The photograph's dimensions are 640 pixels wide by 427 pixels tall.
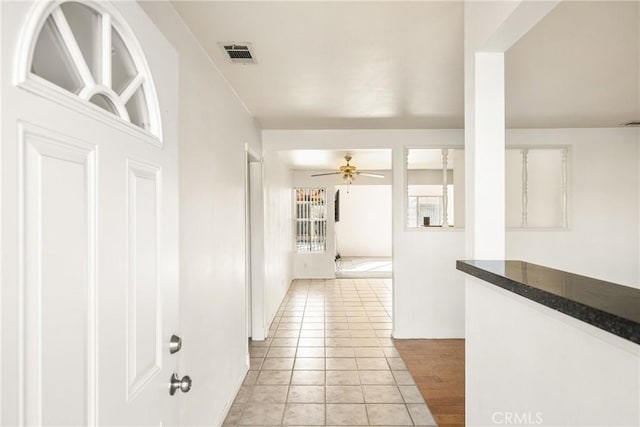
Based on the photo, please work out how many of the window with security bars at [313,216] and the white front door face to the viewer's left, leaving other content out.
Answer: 0

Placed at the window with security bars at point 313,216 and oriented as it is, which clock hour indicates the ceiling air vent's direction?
The ceiling air vent is roughly at 12 o'clock from the window with security bars.

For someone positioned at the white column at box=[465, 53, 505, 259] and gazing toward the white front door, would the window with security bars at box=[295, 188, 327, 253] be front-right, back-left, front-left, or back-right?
back-right

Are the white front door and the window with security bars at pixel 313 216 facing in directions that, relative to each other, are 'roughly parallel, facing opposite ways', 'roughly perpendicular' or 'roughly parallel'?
roughly perpendicular

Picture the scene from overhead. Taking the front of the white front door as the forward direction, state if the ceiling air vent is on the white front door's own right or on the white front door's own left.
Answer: on the white front door's own left

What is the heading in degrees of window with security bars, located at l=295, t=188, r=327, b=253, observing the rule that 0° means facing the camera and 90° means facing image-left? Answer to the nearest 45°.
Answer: approximately 0°

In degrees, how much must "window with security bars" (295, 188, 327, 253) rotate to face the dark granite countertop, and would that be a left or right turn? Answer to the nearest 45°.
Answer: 0° — it already faces it

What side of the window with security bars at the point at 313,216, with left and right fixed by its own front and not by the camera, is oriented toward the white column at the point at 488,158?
front

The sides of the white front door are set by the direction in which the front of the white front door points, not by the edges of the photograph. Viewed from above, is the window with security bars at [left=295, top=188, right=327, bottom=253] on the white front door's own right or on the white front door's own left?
on the white front door's own left

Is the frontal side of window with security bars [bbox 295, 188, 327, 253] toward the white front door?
yes

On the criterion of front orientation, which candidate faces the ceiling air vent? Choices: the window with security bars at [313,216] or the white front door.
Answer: the window with security bars
